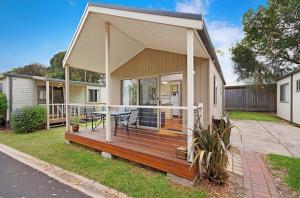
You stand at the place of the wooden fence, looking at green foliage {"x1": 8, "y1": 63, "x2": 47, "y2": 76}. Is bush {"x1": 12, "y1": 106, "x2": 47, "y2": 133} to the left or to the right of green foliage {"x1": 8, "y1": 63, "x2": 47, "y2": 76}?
left

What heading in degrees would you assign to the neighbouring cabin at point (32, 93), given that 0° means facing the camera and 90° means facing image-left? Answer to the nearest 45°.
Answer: approximately 315°

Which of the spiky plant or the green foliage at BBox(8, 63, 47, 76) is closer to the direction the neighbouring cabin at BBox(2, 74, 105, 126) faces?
the spiky plant

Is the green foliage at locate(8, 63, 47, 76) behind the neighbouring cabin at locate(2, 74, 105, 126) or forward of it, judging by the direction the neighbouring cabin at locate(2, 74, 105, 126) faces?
behind

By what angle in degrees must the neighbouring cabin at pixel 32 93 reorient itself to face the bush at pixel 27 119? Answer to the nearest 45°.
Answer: approximately 45° to its right

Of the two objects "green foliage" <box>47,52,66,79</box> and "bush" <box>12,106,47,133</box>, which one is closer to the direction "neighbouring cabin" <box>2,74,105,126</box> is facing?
the bush

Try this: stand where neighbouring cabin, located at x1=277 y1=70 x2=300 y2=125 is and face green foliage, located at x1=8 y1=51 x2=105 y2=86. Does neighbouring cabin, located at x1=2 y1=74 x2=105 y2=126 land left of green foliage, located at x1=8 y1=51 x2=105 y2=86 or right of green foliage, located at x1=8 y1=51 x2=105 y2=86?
left

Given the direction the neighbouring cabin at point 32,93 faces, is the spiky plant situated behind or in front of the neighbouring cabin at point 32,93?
in front

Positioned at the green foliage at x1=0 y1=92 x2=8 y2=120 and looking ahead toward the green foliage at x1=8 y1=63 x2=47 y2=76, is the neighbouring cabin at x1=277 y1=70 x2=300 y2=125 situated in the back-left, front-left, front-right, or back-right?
back-right

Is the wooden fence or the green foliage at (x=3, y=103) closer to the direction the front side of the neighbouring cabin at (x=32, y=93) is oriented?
the wooden fence

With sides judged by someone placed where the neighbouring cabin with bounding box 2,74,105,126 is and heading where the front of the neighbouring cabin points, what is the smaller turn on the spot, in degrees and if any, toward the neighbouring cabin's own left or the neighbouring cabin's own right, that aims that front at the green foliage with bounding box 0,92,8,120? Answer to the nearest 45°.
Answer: approximately 135° to the neighbouring cabin's own right

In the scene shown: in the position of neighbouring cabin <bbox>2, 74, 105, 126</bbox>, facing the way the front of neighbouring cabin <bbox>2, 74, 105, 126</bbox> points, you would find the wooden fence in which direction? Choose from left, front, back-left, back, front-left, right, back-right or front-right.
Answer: front-left

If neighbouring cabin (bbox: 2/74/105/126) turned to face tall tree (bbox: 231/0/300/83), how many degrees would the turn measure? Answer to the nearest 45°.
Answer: approximately 45° to its left

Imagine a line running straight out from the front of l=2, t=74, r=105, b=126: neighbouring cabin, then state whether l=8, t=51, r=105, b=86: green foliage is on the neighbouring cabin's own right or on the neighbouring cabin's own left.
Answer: on the neighbouring cabin's own left

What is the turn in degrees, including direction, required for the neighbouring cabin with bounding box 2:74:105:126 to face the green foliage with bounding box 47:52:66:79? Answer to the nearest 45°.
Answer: approximately 135° to its left
